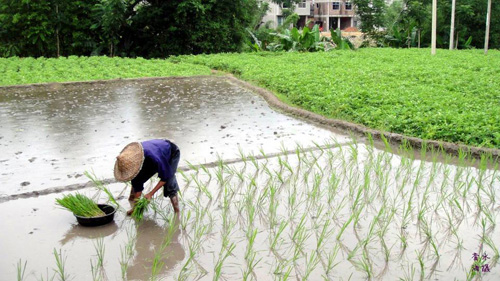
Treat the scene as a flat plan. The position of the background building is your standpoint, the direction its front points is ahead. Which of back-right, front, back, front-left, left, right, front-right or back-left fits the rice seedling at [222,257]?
front

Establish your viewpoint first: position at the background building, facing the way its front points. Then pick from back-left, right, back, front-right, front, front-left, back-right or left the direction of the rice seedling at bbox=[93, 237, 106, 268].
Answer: front

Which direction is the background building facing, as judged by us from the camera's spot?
facing the viewer

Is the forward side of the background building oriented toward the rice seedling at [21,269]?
yes

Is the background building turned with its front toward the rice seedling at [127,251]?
yes

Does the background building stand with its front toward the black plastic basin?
yes

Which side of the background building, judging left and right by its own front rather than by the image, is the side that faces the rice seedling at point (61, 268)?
front

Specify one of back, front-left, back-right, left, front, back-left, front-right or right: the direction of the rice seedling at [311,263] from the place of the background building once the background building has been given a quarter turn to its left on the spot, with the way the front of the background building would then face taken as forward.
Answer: right

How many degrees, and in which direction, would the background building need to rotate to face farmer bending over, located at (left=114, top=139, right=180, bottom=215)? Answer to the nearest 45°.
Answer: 0° — it already faces them

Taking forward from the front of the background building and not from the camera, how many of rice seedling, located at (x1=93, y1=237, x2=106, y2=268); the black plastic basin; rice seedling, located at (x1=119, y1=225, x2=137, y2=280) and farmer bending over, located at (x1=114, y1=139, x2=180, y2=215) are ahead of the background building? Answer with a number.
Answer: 4

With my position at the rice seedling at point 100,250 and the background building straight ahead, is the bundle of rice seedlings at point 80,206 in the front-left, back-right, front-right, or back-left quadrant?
front-left
